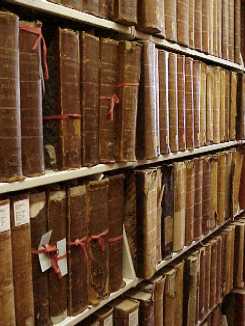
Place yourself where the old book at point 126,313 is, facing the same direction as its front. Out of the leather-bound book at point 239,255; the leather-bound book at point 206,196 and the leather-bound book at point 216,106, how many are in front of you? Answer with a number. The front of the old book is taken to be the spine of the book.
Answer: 0
